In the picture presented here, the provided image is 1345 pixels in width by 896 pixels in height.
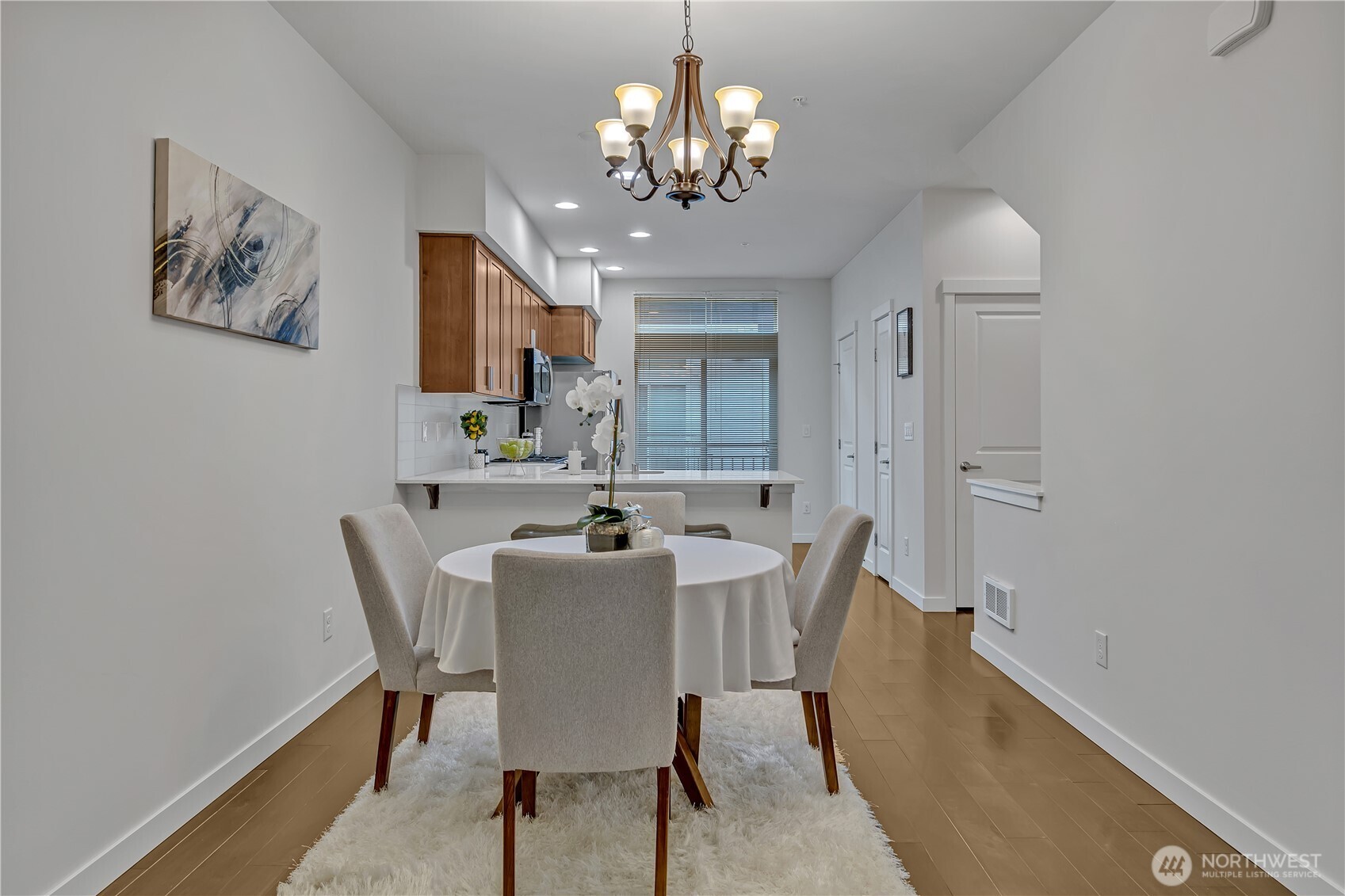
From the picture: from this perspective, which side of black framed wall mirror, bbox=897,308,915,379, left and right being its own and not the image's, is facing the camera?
left

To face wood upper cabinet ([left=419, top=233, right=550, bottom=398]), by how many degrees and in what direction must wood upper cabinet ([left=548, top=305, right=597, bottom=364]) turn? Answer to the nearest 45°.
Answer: approximately 90° to its right

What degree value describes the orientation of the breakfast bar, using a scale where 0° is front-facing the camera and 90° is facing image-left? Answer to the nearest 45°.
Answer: approximately 0°

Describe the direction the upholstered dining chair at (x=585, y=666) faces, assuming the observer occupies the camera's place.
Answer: facing away from the viewer

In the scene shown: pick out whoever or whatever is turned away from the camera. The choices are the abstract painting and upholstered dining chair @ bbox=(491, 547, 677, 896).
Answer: the upholstered dining chair

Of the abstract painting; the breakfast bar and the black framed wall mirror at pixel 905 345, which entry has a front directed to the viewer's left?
the black framed wall mirror

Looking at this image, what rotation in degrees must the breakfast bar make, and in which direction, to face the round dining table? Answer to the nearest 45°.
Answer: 0° — it already faces it

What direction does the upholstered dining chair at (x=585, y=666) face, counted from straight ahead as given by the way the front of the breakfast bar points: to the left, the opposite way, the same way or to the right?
the opposite way
